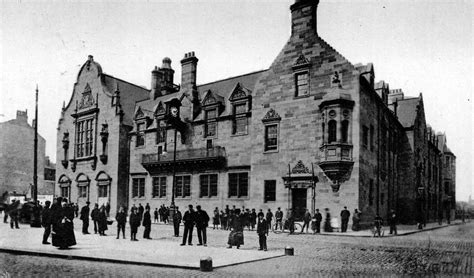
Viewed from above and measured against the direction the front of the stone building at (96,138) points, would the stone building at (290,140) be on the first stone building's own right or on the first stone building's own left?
on the first stone building's own left

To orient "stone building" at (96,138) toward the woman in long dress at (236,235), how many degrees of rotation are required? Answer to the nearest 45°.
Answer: approximately 45° to its left

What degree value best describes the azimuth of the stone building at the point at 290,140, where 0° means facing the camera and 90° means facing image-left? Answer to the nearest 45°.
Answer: approximately 45°

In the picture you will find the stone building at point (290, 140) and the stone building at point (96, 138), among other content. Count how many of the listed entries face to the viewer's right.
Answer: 0

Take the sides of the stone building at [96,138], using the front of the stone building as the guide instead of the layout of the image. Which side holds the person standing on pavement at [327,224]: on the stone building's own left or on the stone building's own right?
on the stone building's own left

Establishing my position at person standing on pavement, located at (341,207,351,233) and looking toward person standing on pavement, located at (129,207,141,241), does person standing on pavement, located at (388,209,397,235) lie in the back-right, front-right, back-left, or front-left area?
back-left

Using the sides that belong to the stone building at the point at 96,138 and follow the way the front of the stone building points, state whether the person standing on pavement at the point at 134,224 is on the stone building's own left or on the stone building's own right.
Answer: on the stone building's own left

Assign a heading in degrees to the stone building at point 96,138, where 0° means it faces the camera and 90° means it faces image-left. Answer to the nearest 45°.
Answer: approximately 45°

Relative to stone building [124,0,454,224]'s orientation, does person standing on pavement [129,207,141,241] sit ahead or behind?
ahead
